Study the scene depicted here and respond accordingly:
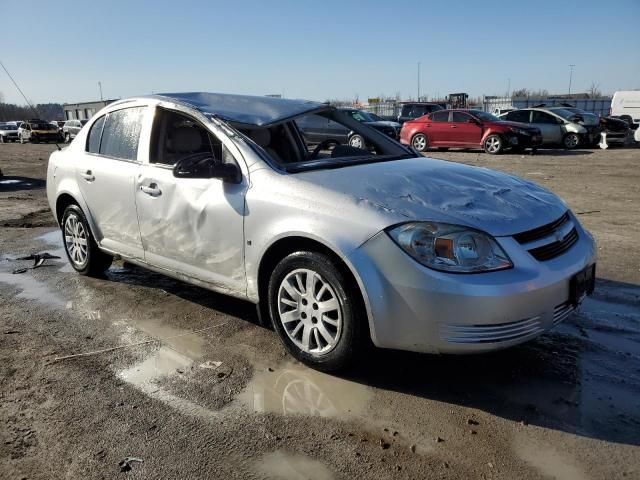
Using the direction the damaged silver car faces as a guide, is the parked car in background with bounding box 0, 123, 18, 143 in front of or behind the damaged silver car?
behind

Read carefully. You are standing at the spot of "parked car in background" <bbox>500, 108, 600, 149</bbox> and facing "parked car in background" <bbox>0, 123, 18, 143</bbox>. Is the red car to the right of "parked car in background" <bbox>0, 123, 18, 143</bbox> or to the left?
left

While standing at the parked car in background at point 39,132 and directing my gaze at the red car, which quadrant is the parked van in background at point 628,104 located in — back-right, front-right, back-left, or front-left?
front-left

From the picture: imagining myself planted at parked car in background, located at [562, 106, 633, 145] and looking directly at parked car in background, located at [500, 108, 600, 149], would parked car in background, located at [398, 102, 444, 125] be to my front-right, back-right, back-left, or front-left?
front-right

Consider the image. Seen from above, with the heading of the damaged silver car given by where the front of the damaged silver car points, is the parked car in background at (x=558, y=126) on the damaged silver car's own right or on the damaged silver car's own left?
on the damaged silver car's own left

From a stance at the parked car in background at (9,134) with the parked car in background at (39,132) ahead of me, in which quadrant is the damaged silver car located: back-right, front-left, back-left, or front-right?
front-right

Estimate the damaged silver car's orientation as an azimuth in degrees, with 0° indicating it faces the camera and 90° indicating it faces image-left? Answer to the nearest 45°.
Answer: approximately 315°

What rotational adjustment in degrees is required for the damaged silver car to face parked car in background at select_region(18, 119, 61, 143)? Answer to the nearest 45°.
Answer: approximately 180°

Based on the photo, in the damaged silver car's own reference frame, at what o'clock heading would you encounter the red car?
The red car is roughly at 8 o'clock from the damaged silver car.
